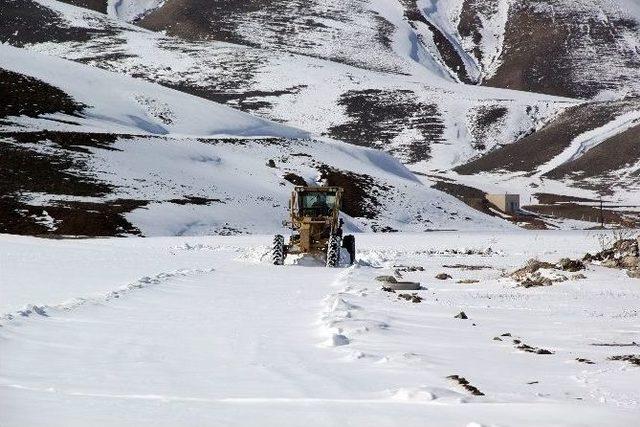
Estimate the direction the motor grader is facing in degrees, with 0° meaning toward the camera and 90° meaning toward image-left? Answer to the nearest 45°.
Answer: approximately 0°

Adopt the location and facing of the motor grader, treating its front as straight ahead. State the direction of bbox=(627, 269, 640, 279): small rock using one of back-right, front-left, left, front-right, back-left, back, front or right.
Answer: front-left

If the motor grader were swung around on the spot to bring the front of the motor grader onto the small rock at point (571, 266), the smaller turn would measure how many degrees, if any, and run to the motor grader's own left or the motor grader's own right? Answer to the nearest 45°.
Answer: approximately 45° to the motor grader's own left

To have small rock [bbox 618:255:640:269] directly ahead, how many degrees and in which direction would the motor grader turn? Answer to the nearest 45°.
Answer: approximately 45° to its left

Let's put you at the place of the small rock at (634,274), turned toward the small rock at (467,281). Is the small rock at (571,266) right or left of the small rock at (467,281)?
right
